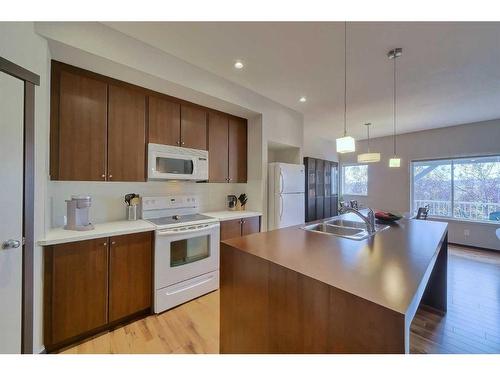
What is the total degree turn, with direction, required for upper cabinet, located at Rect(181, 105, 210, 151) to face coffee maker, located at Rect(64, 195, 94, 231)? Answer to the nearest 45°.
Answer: approximately 90° to its right

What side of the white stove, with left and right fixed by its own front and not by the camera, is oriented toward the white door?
right

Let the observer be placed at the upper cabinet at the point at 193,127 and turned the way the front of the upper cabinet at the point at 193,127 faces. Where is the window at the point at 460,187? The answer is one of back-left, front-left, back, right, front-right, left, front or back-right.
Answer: front-left

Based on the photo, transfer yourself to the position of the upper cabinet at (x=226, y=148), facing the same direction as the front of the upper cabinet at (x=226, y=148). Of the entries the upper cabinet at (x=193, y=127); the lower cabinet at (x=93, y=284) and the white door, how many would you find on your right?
3
